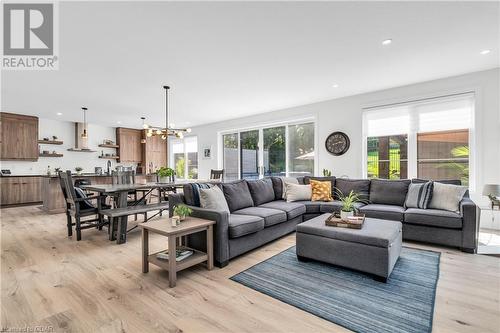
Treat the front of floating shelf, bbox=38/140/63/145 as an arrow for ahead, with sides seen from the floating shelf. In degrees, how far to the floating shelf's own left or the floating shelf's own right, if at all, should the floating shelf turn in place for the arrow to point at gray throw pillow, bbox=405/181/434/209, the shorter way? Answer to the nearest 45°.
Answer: approximately 45° to the floating shelf's own left

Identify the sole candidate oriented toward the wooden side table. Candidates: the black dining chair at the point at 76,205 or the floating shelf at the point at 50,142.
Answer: the floating shelf

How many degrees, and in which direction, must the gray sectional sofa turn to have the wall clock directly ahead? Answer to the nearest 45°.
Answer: approximately 180°

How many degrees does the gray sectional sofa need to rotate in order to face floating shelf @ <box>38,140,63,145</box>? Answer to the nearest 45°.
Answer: approximately 90° to its right

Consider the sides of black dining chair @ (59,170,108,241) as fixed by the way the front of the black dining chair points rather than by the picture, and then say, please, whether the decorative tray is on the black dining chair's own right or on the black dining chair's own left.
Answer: on the black dining chair's own right

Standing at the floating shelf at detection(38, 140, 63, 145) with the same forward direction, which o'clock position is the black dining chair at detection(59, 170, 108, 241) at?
The black dining chair is roughly at 12 o'clock from the floating shelf.

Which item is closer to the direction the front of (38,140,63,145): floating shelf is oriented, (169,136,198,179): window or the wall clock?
the wall clock

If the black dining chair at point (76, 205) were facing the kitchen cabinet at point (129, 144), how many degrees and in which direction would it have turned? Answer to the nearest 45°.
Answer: approximately 45° to its left

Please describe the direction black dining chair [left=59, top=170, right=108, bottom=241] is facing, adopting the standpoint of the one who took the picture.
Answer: facing away from the viewer and to the right of the viewer

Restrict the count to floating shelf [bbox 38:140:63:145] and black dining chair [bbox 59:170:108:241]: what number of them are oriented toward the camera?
1

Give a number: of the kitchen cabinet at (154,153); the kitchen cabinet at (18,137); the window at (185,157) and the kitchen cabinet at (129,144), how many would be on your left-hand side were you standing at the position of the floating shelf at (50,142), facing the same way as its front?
3
